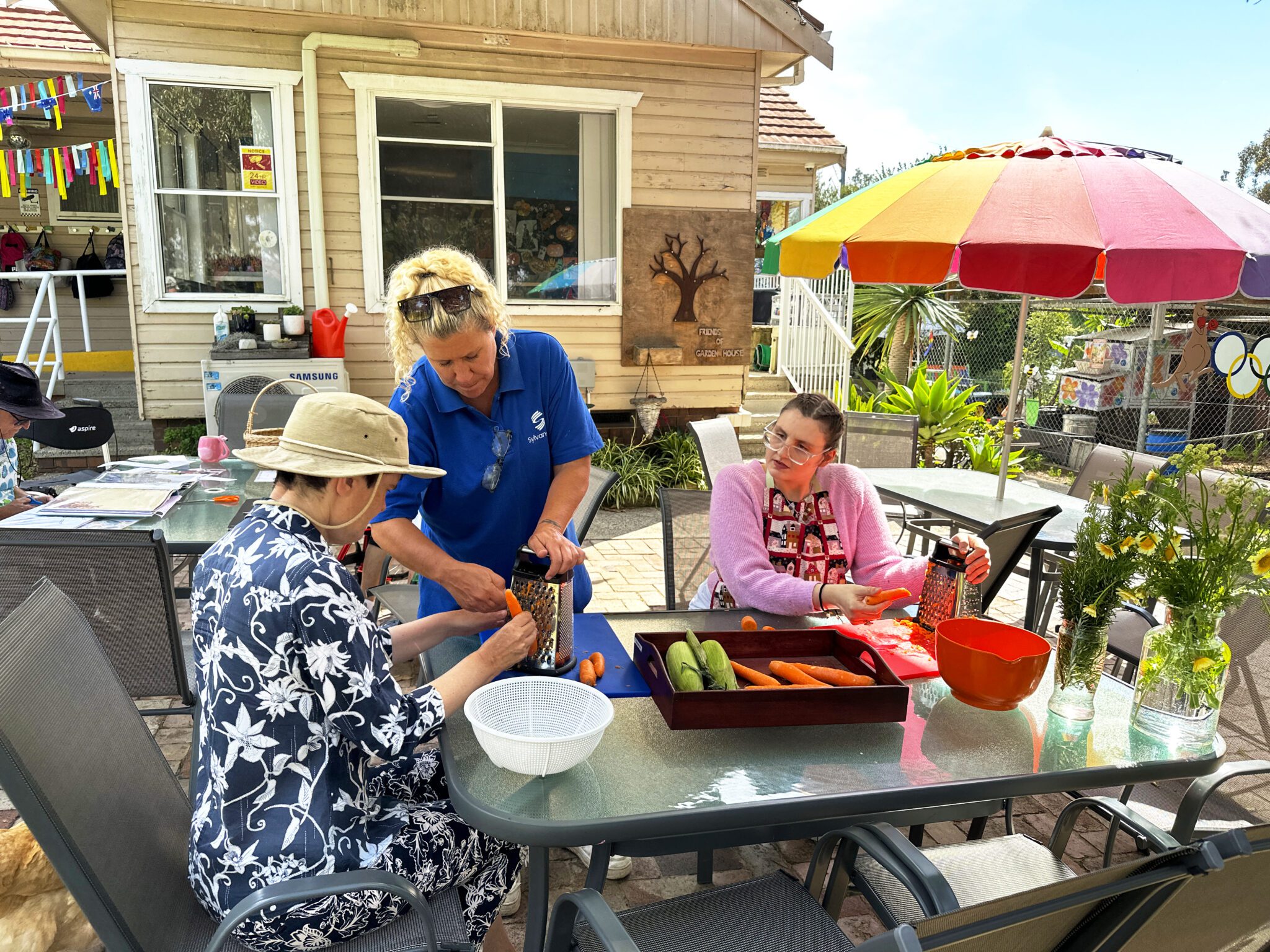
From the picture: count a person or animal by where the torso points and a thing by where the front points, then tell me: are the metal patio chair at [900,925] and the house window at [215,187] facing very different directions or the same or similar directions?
very different directions

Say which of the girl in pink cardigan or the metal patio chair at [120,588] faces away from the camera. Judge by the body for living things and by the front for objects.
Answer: the metal patio chair

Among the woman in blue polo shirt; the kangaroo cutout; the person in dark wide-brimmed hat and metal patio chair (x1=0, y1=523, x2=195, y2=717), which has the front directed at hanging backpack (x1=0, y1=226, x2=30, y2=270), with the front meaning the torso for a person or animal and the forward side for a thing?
the metal patio chair

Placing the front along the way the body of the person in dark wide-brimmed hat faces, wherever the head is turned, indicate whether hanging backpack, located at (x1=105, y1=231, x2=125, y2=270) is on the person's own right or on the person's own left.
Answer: on the person's own left

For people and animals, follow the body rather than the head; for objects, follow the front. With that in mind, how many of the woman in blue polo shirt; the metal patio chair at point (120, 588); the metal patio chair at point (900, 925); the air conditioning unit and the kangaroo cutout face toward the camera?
2

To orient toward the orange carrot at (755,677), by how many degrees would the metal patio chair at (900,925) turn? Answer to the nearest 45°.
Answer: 0° — it already faces it

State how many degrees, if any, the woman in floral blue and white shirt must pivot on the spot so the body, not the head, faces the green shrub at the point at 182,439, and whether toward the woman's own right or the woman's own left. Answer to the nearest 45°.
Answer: approximately 45° to the woman's own left

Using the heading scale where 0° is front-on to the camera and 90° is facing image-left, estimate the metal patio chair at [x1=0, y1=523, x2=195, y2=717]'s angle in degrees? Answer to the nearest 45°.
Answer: approximately 180°
